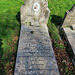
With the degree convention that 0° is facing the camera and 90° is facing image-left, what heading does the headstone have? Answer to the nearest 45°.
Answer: approximately 0°
